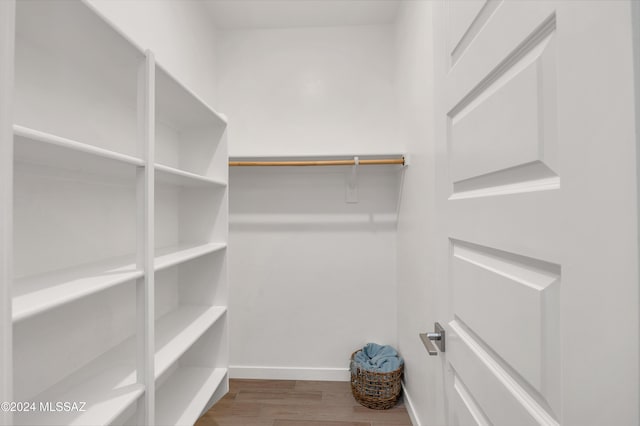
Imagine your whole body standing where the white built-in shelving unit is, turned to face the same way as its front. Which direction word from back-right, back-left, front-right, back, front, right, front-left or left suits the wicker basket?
front-left

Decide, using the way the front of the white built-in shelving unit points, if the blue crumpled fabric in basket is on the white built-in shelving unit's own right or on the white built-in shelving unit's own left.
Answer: on the white built-in shelving unit's own left

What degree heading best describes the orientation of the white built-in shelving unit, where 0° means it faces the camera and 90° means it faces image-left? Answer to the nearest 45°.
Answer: approximately 315°

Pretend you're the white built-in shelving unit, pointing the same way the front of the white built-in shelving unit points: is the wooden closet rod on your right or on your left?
on your left

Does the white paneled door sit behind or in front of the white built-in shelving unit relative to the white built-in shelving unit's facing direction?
in front

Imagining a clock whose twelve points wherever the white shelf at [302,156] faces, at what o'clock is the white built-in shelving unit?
The white built-in shelving unit is roughly at 1 o'clock from the white shelf.

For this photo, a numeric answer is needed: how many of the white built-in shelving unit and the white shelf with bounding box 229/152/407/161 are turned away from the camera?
0

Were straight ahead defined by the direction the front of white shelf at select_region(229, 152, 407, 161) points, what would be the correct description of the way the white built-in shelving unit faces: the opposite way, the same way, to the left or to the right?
to the left
